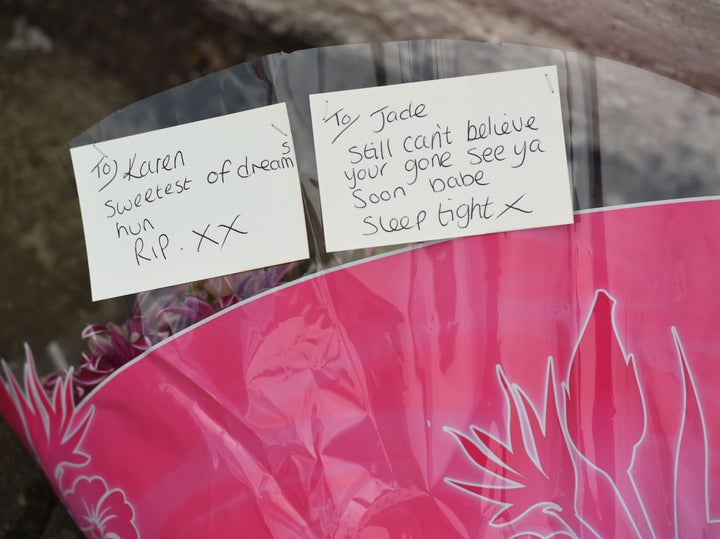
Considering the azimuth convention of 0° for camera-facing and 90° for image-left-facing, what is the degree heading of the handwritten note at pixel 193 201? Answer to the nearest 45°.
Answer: approximately 0°

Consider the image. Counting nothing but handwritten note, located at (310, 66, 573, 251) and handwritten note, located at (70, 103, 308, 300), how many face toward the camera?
2
